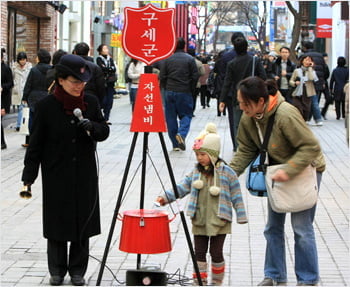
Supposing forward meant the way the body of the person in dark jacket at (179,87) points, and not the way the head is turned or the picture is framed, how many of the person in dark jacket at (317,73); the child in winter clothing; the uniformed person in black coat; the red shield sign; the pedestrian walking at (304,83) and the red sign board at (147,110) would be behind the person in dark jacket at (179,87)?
4

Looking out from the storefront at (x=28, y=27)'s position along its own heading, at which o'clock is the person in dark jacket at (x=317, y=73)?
The person in dark jacket is roughly at 12 o'clock from the storefront.

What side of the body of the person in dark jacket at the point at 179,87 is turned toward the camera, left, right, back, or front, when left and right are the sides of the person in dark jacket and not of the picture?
back

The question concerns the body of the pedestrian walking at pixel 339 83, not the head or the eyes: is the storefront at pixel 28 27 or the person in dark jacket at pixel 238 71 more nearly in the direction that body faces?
the storefront

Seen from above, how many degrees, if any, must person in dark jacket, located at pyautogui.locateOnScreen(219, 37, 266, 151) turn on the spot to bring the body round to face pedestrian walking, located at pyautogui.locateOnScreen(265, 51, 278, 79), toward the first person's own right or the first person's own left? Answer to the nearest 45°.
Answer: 0° — they already face them
